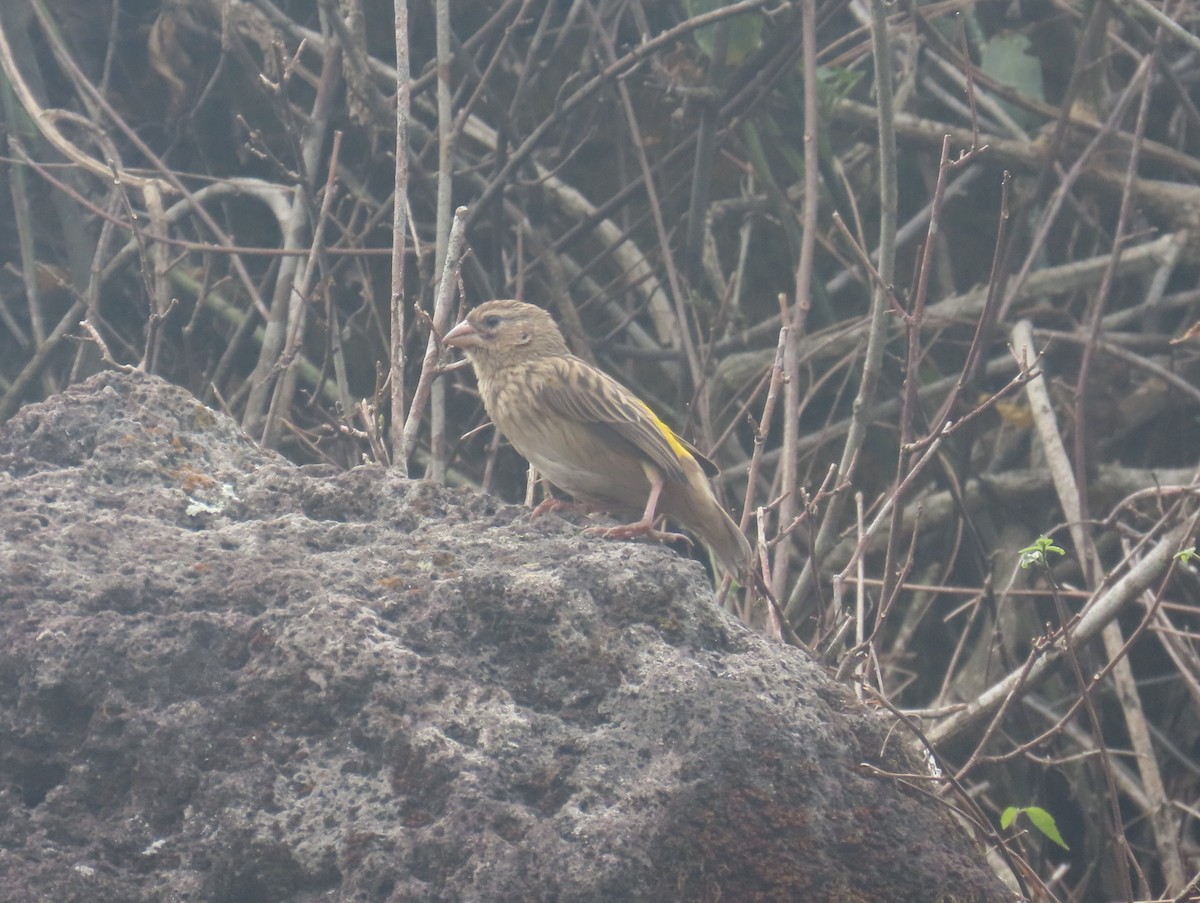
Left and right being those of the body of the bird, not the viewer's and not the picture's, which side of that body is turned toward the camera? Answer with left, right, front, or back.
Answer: left

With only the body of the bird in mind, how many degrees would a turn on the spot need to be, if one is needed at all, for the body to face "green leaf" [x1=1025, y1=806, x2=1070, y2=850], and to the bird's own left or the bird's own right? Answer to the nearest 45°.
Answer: approximately 135° to the bird's own left
